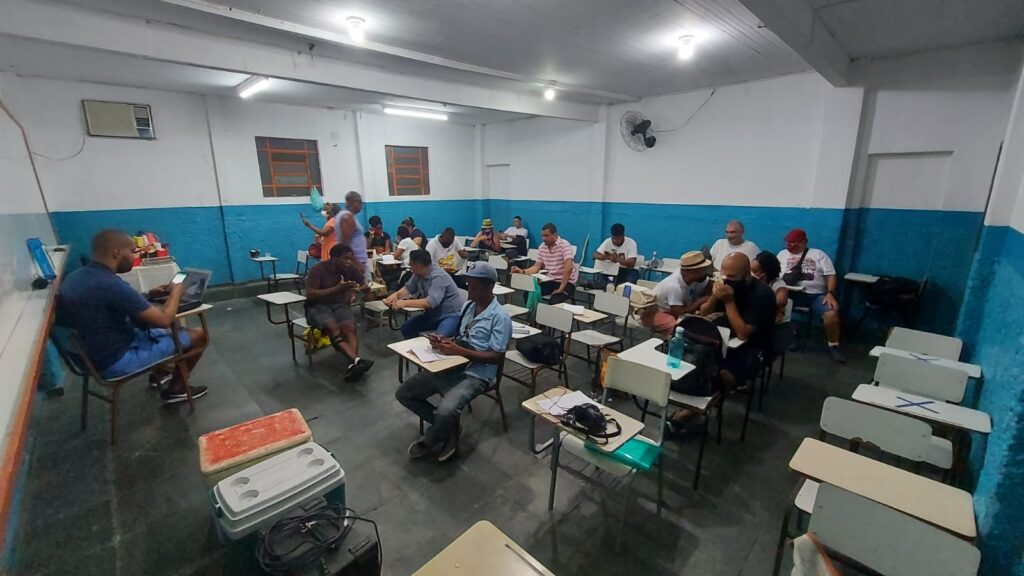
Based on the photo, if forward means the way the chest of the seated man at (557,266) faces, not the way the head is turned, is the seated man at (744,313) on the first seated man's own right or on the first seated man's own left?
on the first seated man's own left

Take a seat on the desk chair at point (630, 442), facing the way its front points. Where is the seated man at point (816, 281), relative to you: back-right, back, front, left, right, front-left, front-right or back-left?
back

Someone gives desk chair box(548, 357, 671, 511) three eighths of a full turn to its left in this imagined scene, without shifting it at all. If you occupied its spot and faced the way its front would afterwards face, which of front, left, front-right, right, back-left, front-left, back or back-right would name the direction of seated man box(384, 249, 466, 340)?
back-left

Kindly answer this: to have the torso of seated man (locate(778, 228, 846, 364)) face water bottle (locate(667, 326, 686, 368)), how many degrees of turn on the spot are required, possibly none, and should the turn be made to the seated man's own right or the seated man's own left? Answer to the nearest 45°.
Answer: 0° — they already face it

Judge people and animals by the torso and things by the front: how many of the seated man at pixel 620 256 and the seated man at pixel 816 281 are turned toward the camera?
2

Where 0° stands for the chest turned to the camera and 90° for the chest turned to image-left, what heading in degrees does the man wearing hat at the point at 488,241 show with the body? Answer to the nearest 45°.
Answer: approximately 0°

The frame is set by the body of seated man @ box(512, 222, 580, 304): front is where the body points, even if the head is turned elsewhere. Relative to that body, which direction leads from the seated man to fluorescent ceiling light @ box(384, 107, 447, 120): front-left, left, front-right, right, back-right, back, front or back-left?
right

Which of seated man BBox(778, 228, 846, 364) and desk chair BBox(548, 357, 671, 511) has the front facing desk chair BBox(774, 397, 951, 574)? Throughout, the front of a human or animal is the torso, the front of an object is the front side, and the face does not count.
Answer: the seated man

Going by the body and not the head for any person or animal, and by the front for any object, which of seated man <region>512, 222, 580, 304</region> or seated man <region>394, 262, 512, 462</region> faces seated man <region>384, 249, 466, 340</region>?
seated man <region>512, 222, 580, 304</region>

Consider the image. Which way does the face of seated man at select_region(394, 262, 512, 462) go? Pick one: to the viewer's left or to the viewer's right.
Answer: to the viewer's left

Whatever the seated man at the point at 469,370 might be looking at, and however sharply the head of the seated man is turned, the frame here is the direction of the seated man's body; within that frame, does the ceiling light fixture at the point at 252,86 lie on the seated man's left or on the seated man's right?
on the seated man's right

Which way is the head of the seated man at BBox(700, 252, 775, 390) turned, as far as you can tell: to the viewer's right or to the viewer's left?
to the viewer's left

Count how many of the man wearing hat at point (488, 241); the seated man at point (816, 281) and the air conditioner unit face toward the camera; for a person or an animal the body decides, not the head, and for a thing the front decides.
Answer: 3

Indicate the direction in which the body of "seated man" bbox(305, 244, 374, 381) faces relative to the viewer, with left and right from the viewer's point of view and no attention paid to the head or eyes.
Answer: facing the viewer and to the right of the viewer

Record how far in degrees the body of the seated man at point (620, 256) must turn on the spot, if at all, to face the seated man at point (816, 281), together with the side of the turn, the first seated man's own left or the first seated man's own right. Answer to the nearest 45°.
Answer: approximately 90° to the first seated man's own left
